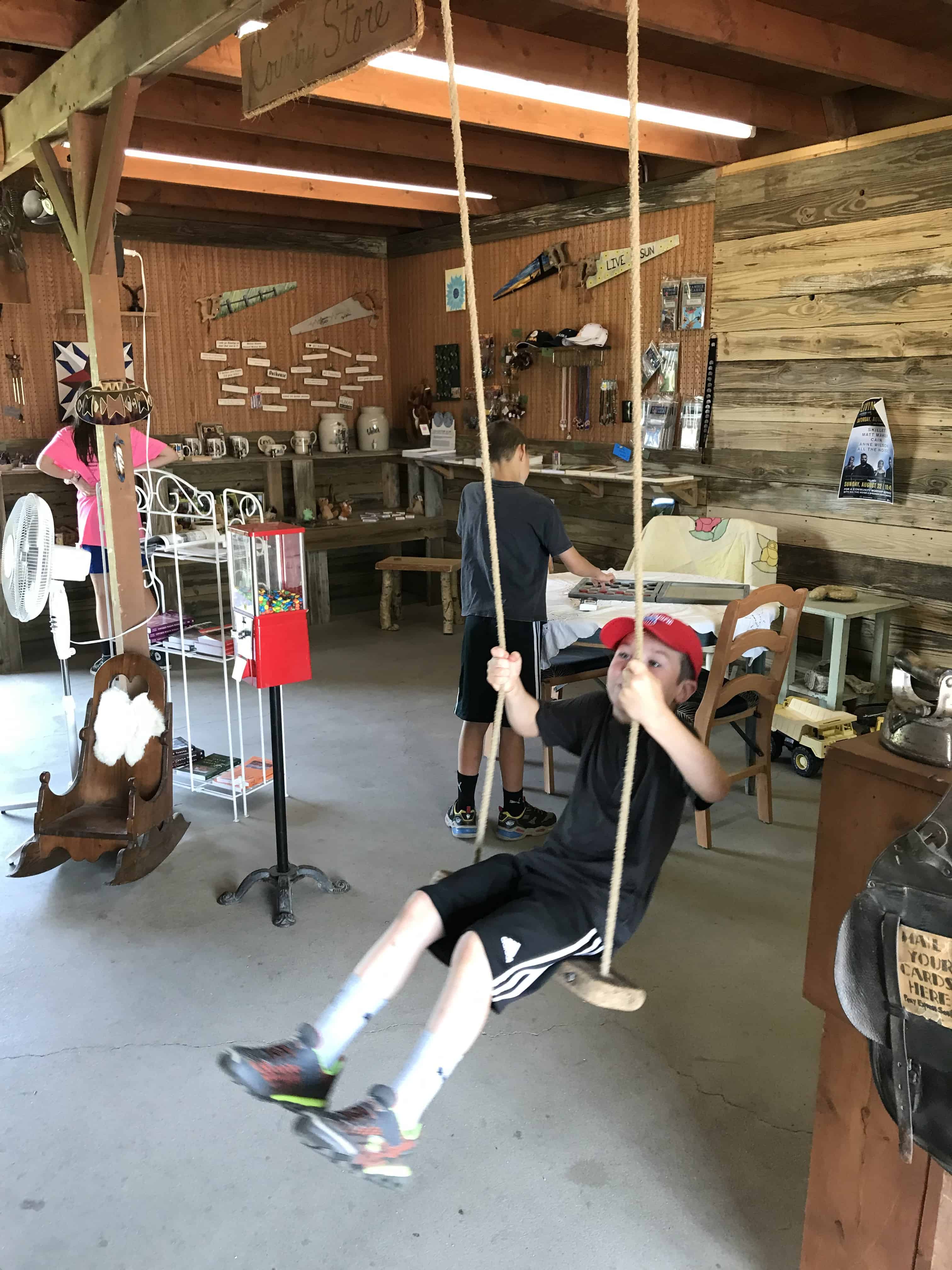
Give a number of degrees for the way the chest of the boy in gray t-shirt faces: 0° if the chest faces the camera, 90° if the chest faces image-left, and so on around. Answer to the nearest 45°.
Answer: approximately 225°

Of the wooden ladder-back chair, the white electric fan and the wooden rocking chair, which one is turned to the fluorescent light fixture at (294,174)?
the wooden ladder-back chair

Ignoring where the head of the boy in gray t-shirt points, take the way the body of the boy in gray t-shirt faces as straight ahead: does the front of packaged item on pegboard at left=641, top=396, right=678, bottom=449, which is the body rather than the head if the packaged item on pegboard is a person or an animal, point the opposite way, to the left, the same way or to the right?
the opposite way

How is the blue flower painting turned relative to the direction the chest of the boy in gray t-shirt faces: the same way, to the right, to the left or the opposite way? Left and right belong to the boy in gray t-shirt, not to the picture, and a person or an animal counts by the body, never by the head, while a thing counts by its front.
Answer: the opposite way

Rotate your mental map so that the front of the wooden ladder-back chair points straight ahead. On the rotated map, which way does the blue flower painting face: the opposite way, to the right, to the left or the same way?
to the left

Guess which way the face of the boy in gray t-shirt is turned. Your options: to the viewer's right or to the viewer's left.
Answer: to the viewer's right

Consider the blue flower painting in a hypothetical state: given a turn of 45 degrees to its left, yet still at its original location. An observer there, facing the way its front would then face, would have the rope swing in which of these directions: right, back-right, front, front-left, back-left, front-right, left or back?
front

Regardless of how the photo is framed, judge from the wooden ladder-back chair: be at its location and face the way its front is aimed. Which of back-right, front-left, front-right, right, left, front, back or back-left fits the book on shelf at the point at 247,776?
front-left

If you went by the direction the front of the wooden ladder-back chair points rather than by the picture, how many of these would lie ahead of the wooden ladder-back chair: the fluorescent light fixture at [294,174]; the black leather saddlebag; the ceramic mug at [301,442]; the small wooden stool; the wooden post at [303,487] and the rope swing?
4

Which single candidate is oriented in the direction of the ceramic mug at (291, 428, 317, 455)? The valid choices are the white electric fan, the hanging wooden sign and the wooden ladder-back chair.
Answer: the wooden ladder-back chair

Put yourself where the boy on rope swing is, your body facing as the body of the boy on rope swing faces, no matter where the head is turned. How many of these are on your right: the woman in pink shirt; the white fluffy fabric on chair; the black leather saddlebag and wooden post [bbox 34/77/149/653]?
3

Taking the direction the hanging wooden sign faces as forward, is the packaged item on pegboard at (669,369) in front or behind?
behind
